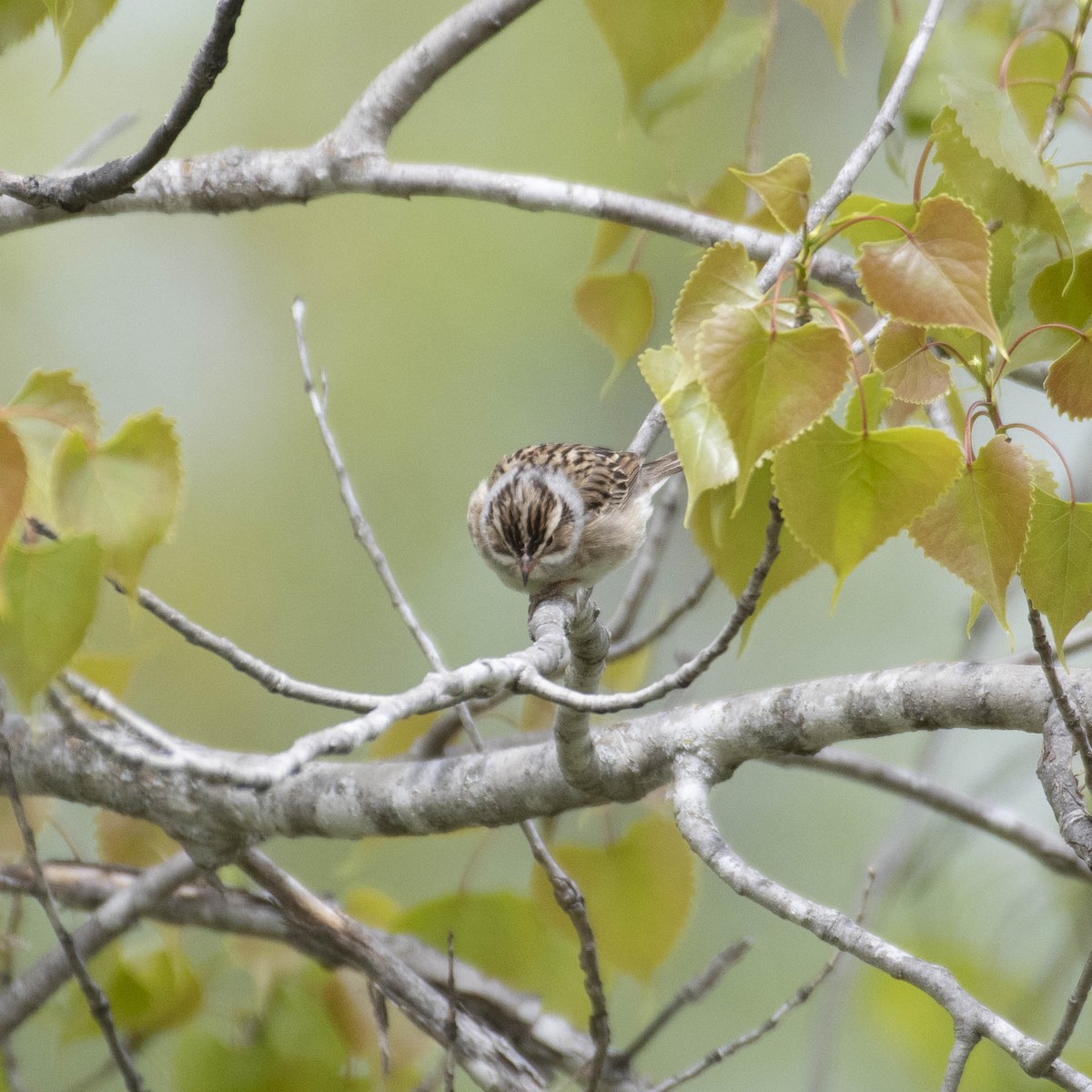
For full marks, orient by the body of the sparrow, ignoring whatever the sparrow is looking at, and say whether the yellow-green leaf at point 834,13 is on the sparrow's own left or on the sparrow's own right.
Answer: on the sparrow's own left

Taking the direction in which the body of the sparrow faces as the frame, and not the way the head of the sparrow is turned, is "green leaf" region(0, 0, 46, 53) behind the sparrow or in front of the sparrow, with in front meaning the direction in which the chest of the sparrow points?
in front

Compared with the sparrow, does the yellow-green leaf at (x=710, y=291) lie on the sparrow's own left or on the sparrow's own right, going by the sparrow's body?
on the sparrow's own left

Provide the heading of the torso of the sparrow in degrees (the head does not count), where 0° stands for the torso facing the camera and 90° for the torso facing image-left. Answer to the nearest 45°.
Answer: approximately 45°
